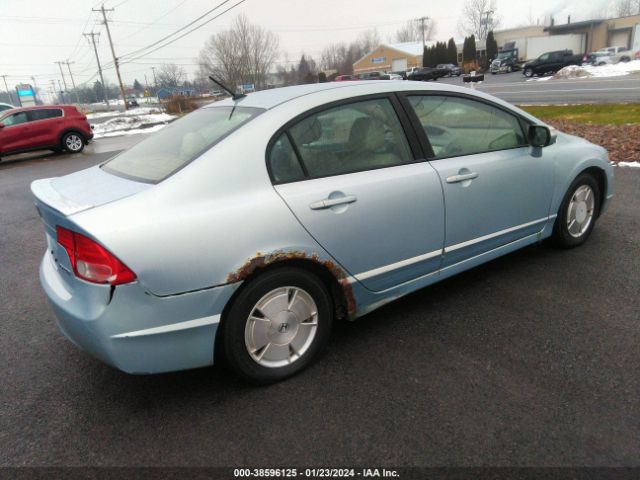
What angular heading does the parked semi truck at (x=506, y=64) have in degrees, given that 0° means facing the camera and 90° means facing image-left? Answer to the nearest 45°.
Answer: approximately 45°

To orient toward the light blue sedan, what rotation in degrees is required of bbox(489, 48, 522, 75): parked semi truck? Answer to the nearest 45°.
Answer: approximately 45° to its left

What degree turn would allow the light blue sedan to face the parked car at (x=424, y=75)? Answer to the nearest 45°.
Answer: approximately 45° to its left

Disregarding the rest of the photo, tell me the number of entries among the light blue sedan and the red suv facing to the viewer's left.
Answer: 1

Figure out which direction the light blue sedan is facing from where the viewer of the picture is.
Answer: facing away from the viewer and to the right of the viewer

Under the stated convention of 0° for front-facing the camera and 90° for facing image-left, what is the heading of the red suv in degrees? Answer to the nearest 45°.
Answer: approximately 90°

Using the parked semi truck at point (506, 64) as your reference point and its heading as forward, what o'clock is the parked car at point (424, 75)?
the parked car at point (424, 75) is roughly at 1 o'clock from the parked semi truck at point (506, 64).

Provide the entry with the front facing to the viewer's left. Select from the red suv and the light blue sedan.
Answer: the red suv
